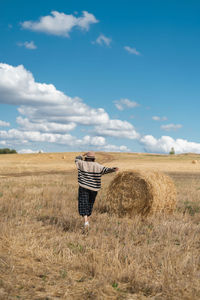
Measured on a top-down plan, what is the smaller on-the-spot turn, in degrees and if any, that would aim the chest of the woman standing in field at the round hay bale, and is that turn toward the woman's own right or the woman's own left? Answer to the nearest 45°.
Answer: approximately 45° to the woman's own right

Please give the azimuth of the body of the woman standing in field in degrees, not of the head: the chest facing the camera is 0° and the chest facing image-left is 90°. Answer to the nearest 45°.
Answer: approximately 180°
